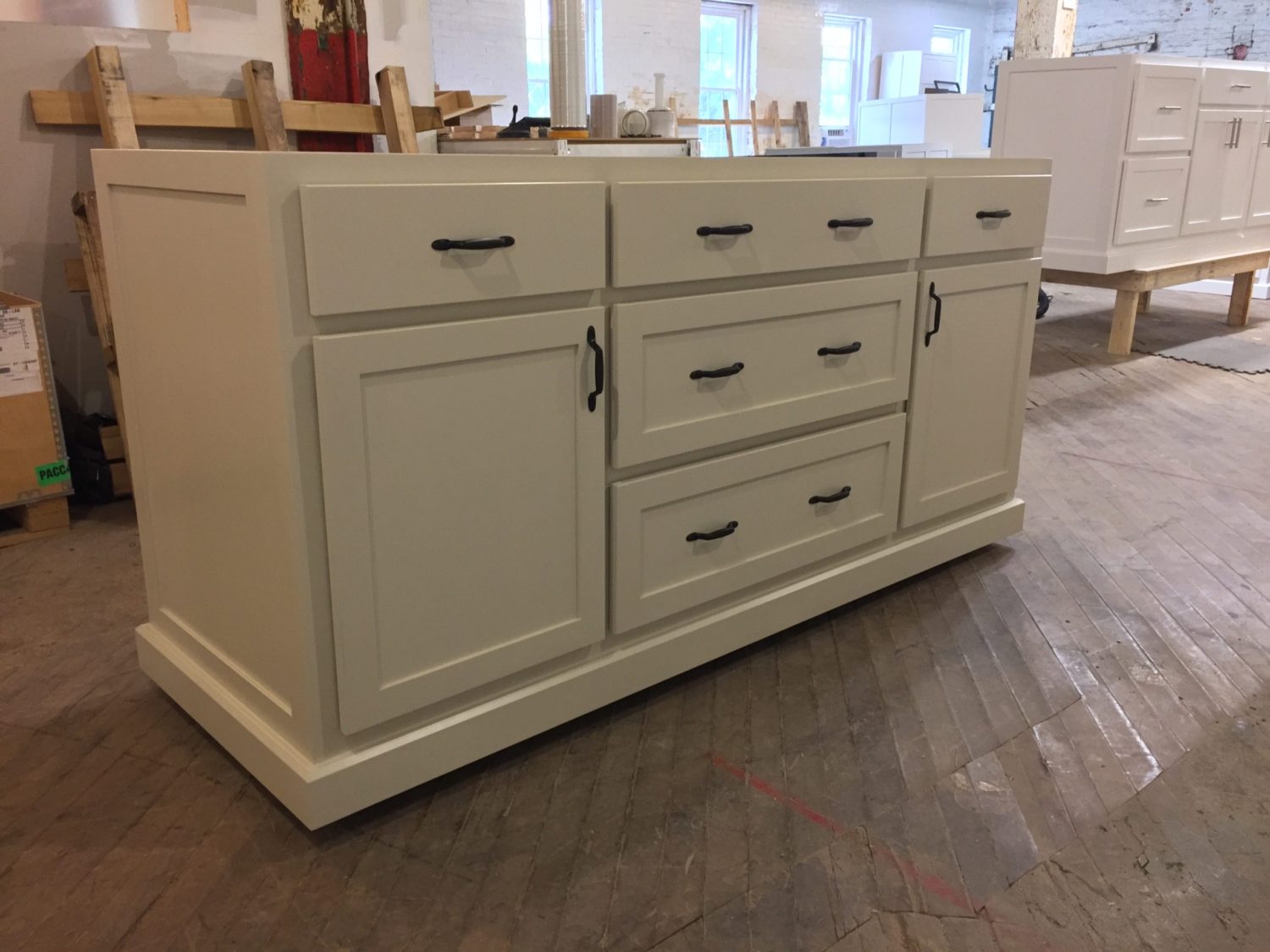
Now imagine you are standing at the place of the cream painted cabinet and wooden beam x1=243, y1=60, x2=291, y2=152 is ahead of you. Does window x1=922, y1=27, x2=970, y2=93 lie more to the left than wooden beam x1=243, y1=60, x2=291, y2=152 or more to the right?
right

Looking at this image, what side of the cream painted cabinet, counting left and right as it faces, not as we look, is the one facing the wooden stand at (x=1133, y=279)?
left

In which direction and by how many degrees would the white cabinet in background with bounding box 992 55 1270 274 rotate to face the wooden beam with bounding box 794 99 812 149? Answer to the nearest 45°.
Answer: approximately 180°

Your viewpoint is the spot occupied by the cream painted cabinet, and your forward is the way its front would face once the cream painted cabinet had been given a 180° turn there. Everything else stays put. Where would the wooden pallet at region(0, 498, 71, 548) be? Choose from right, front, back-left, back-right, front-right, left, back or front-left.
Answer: front

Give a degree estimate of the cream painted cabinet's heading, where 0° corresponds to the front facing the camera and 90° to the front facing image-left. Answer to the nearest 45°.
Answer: approximately 315°

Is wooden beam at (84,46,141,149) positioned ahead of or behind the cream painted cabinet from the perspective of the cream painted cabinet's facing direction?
behind

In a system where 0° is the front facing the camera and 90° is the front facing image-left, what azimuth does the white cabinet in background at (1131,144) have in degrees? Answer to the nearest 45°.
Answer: approximately 315°

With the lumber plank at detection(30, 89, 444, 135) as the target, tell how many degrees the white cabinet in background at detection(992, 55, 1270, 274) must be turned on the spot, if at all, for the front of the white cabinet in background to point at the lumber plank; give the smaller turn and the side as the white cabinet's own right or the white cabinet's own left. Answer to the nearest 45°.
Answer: approximately 90° to the white cabinet's own right

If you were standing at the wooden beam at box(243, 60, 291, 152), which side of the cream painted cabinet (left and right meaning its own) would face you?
back

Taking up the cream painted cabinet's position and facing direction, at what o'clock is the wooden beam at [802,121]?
The wooden beam is roughly at 8 o'clock from the cream painted cabinet.
